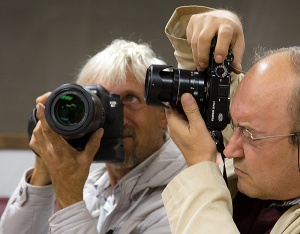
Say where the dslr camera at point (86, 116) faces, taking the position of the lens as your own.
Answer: facing the viewer and to the left of the viewer

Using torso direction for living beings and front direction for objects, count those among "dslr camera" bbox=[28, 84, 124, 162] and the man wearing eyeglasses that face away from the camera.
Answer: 0

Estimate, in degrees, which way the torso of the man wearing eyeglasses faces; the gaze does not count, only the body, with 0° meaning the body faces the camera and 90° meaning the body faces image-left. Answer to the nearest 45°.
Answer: approximately 90°
